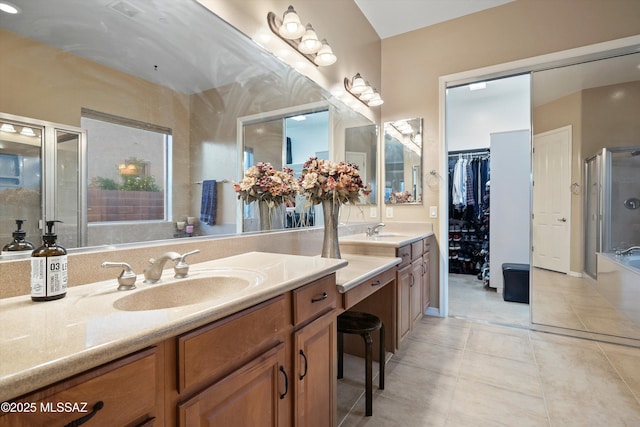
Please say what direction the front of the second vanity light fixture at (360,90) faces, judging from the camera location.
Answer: facing the viewer and to the right of the viewer

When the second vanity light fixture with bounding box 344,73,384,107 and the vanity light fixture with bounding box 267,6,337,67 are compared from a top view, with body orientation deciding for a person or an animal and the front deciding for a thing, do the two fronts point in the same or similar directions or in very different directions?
same or similar directions

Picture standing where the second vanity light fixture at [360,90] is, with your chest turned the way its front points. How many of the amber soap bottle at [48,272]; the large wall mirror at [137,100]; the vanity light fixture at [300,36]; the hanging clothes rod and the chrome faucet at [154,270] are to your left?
1

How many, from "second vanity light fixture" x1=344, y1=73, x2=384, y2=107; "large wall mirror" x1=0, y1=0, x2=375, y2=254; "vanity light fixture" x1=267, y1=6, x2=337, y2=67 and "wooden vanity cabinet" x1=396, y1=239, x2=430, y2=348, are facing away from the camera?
0

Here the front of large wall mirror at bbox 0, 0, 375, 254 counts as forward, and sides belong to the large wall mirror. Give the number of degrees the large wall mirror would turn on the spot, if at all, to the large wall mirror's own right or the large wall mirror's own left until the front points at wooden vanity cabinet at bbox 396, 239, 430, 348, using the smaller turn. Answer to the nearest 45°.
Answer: approximately 45° to the large wall mirror's own left

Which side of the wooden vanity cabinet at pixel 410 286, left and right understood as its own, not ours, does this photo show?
right

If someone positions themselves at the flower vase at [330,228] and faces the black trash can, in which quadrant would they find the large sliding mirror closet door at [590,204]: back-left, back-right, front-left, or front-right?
front-right

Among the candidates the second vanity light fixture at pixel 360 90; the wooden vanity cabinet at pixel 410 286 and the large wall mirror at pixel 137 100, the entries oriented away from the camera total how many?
0

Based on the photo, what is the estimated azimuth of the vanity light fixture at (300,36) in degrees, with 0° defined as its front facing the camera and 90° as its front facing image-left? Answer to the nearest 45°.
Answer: approximately 315°

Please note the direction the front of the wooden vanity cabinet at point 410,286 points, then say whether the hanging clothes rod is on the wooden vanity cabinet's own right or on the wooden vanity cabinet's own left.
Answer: on the wooden vanity cabinet's own left

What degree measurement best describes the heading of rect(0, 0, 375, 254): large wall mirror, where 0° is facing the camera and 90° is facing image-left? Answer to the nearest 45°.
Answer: approximately 315°

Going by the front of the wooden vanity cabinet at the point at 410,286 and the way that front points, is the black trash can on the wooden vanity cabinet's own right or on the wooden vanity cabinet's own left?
on the wooden vanity cabinet's own left

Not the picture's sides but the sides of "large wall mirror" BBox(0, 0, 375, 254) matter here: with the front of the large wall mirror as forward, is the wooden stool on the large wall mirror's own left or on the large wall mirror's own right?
on the large wall mirror's own left

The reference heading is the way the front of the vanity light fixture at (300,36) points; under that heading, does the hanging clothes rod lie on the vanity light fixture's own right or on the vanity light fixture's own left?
on the vanity light fixture's own left

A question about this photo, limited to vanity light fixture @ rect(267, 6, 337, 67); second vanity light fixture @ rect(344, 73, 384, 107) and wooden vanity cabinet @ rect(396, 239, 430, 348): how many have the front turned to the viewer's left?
0
